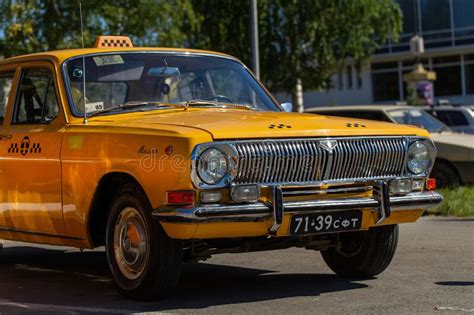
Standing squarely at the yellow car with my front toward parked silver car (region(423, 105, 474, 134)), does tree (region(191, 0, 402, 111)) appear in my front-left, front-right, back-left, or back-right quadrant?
front-left

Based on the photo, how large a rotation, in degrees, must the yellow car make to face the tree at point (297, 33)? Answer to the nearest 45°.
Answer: approximately 135° to its left

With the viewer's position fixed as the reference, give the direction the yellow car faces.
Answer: facing the viewer and to the right of the viewer

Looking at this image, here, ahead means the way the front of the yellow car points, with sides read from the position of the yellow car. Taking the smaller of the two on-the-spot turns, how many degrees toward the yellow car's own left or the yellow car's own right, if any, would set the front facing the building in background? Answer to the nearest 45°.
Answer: approximately 135° to the yellow car's own left

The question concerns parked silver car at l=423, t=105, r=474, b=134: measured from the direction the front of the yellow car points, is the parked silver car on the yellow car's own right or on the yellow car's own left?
on the yellow car's own left

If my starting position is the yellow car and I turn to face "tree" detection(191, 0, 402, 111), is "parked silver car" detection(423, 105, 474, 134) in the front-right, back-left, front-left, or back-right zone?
front-right
